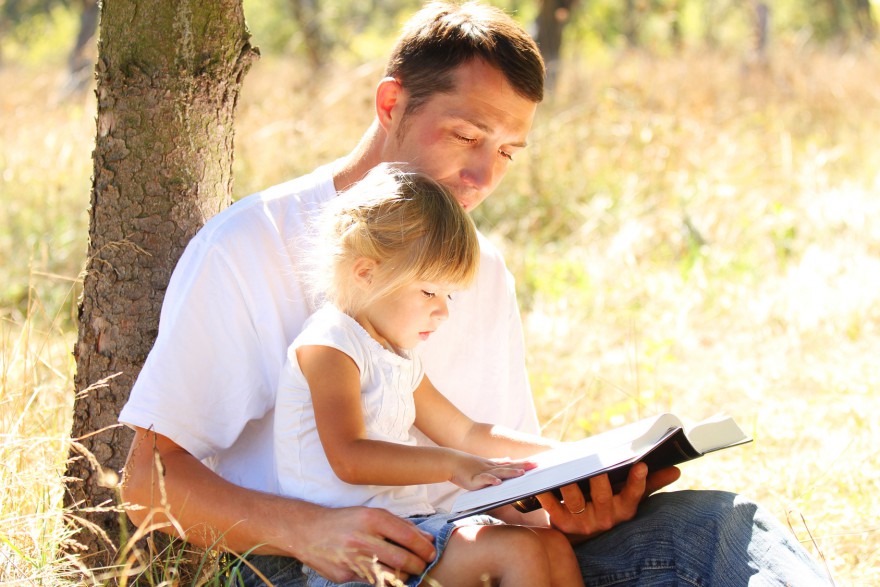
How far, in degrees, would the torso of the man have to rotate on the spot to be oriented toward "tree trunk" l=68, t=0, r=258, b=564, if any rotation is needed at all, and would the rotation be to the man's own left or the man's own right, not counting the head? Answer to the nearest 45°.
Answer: approximately 180°

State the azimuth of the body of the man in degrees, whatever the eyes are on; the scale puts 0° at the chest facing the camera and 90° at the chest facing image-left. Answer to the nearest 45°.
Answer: approximately 315°

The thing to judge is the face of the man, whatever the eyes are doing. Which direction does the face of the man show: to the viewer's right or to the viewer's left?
to the viewer's right
